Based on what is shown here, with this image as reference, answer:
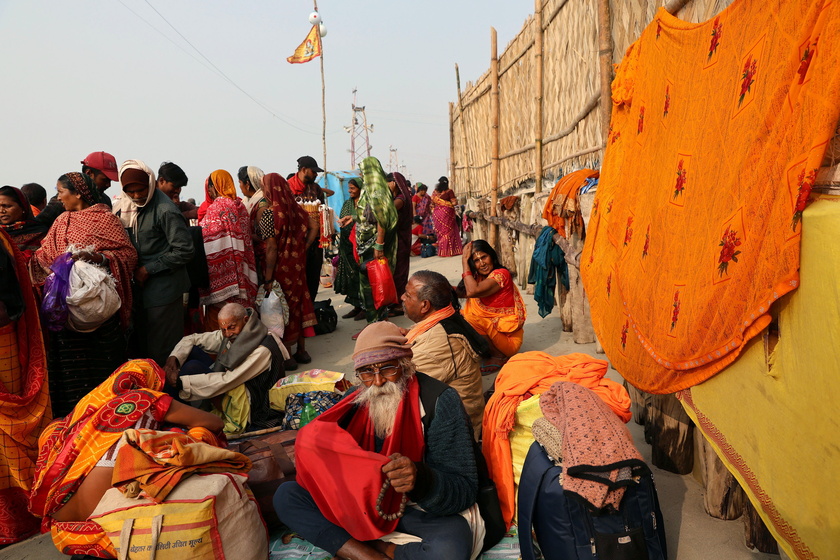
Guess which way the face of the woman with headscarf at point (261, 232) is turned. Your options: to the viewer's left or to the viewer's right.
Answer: to the viewer's left

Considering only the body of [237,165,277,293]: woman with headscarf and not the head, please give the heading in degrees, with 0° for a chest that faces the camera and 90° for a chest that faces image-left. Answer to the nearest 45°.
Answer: approximately 90°

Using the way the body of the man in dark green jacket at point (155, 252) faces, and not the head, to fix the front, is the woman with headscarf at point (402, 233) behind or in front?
behind

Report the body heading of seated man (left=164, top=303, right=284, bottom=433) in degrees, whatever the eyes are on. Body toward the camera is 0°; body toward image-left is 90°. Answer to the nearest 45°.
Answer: approximately 45°

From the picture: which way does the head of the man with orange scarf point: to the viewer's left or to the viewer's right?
to the viewer's left
